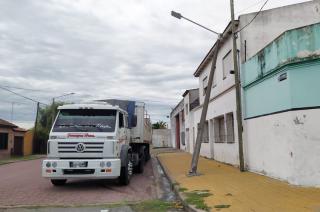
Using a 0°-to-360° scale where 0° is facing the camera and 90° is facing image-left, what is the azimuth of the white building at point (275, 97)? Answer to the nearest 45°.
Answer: approximately 90°

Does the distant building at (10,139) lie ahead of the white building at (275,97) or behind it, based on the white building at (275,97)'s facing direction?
ahead

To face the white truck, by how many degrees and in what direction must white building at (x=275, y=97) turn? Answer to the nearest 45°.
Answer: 0° — it already faces it
